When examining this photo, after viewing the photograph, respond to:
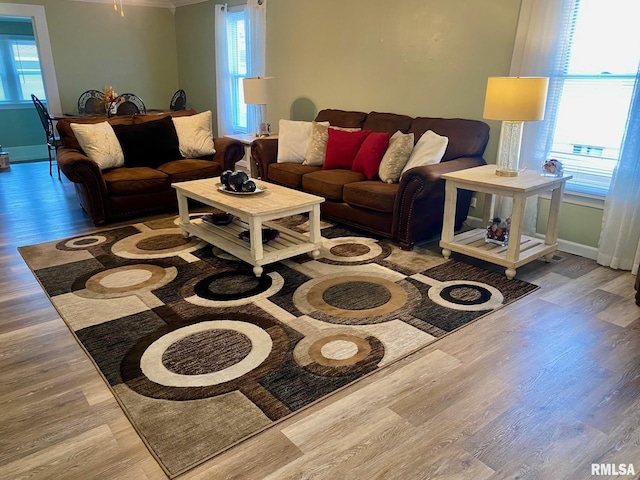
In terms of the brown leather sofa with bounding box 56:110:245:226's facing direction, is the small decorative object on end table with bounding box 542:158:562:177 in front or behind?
in front

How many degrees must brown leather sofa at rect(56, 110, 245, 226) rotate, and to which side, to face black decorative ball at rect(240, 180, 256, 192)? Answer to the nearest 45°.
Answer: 0° — it already faces it

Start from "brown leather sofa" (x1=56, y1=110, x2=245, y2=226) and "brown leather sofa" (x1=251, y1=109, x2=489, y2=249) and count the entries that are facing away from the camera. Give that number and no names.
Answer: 0

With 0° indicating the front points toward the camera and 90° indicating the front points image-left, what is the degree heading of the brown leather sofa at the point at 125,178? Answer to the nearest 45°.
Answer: approximately 315°

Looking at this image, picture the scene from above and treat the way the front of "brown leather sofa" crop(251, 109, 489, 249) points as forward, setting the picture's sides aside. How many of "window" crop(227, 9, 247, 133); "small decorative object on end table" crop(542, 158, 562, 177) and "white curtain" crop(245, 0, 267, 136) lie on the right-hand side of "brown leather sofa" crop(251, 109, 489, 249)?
2

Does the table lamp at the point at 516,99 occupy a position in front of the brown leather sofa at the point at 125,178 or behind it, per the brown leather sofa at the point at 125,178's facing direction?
in front

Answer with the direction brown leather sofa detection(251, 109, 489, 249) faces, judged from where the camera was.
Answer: facing the viewer and to the left of the viewer

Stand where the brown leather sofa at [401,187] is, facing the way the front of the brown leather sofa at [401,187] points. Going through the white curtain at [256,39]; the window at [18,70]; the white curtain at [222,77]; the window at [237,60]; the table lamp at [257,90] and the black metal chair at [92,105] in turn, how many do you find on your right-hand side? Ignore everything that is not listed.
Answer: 6

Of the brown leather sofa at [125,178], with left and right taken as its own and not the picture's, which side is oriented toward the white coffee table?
front

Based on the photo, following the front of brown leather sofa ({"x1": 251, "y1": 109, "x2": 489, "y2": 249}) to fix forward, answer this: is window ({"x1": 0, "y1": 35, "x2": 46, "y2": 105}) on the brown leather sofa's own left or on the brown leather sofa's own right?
on the brown leather sofa's own right

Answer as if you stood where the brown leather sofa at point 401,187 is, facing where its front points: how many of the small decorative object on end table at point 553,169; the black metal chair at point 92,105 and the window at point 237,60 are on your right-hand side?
2
